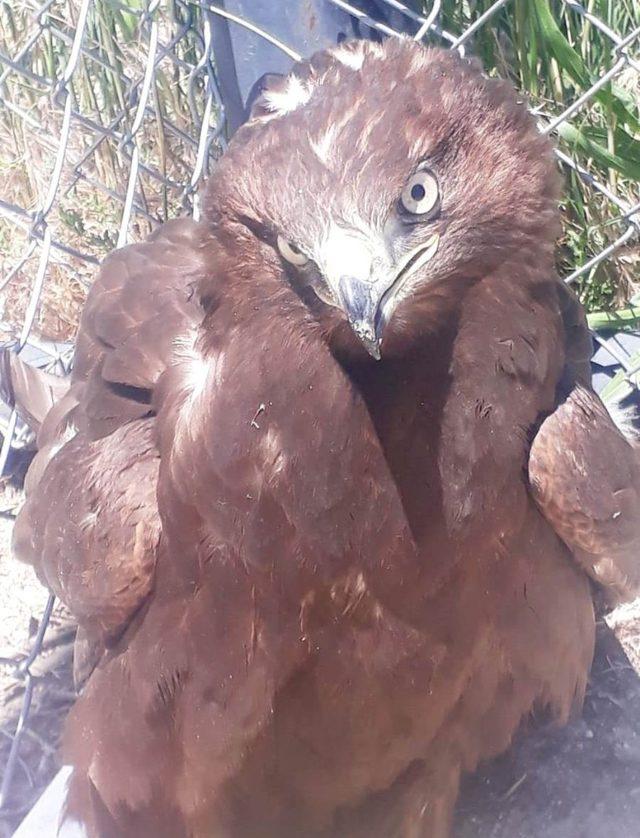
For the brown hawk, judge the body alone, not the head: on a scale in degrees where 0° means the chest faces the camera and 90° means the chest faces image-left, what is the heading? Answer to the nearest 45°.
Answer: approximately 0°
